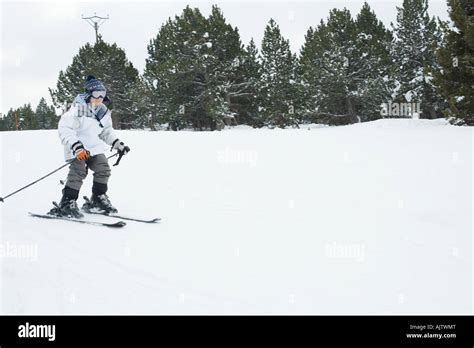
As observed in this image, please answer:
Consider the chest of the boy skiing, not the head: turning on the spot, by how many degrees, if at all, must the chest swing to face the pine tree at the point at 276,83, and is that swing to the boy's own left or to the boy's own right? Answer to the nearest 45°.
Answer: approximately 90° to the boy's own left

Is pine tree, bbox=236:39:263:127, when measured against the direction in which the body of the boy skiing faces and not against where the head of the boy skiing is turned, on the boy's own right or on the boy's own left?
on the boy's own left

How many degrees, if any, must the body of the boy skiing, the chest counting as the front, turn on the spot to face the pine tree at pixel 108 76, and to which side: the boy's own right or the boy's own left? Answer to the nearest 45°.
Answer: approximately 135° to the boy's own left

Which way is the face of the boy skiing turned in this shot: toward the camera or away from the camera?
toward the camera

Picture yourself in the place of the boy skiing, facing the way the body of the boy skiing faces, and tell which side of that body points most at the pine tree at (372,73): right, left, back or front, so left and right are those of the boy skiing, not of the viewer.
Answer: left

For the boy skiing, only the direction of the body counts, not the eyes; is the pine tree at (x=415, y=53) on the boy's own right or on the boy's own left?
on the boy's own left

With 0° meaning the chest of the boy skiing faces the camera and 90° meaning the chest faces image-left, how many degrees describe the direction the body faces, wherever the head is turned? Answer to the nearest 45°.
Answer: approximately 315°

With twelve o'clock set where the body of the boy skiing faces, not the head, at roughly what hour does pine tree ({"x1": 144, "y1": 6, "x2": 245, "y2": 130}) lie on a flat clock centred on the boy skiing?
The pine tree is roughly at 8 o'clock from the boy skiing.

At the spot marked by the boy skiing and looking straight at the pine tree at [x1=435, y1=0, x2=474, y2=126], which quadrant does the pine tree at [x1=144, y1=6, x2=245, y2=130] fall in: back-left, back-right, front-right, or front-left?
front-left

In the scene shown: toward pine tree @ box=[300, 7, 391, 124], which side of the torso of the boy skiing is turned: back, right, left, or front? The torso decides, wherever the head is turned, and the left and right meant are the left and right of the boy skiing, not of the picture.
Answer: left

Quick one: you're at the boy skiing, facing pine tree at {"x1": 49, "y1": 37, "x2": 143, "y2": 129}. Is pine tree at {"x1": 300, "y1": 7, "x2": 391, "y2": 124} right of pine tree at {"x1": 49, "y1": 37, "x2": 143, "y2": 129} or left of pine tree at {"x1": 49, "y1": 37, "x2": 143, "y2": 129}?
right
